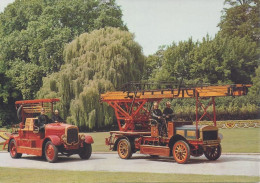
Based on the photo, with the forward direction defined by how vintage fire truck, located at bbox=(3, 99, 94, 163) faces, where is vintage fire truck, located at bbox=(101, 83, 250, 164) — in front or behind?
in front

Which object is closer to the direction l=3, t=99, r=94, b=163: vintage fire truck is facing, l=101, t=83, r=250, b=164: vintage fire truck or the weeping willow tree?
the vintage fire truck

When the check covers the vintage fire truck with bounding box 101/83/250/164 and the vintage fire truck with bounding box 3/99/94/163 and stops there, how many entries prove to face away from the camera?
0

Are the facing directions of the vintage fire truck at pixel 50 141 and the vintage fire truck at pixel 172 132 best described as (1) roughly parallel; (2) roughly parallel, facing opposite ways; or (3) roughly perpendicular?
roughly parallel

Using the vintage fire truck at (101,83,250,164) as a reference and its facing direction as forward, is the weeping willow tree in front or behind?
behind

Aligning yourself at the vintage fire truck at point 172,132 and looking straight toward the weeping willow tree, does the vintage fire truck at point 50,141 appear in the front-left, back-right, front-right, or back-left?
front-left

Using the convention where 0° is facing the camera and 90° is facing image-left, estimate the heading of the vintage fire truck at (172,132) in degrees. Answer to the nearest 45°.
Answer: approximately 315°

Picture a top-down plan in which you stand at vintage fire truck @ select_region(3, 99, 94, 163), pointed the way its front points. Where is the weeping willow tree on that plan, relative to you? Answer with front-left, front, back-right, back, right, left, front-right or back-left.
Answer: back-left

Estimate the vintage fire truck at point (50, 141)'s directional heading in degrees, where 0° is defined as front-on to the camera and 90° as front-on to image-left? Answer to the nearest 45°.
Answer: approximately 315°
